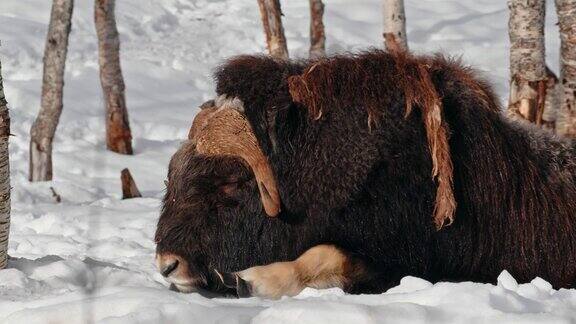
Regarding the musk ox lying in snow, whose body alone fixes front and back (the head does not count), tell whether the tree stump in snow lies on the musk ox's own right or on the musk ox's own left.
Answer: on the musk ox's own right

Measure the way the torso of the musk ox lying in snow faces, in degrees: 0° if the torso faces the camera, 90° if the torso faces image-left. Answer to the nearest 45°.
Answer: approximately 90°

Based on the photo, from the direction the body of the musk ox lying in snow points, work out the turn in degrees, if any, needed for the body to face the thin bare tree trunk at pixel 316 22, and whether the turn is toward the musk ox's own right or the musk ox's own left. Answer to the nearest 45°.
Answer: approximately 90° to the musk ox's own right

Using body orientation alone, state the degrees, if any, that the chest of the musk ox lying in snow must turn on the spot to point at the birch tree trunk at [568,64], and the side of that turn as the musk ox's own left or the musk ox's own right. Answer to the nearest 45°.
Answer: approximately 135° to the musk ox's own right

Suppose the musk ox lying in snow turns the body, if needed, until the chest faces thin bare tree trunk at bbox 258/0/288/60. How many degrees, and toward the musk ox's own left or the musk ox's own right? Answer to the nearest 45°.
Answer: approximately 90° to the musk ox's own right

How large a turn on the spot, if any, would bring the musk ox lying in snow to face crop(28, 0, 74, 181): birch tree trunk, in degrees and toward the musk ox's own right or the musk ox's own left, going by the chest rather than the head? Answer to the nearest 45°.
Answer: approximately 45° to the musk ox's own right

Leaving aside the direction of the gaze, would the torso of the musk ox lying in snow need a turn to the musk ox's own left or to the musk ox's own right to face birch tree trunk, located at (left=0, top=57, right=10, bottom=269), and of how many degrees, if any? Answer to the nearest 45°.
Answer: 0° — it already faces it

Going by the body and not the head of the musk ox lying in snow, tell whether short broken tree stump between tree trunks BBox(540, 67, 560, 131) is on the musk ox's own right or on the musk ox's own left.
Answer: on the musk ox's own right
